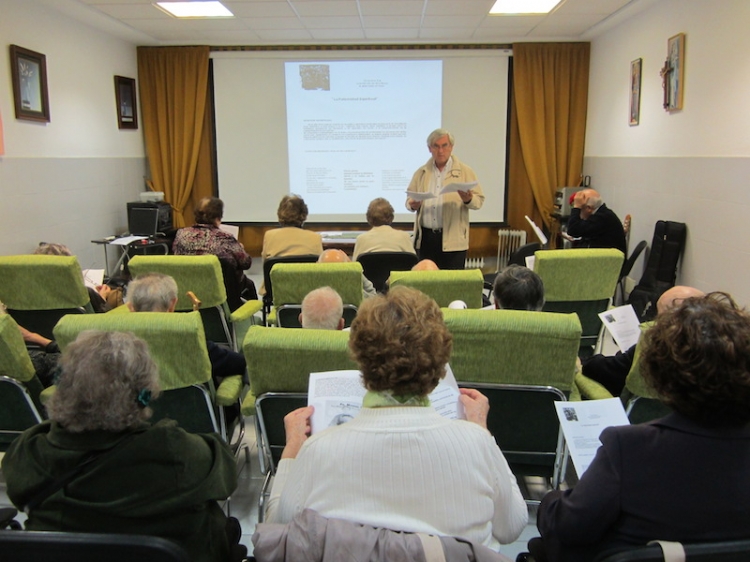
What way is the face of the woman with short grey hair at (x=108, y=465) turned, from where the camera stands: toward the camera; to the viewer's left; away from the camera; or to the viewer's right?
away from the camera

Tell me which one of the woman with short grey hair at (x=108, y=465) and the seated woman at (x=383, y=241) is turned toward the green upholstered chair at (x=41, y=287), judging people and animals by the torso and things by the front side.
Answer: the woman with short grey hair

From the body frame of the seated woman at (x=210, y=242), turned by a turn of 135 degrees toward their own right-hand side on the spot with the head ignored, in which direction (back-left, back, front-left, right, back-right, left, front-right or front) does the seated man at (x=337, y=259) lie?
front

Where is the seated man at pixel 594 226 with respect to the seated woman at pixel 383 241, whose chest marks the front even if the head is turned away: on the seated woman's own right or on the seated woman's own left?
on the seated woman's own right

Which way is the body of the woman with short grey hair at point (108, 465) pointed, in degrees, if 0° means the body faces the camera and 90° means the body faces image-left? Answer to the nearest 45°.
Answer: approximately 180°

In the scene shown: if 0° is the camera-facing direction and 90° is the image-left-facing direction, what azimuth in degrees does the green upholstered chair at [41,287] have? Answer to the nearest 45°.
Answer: approximately 180°

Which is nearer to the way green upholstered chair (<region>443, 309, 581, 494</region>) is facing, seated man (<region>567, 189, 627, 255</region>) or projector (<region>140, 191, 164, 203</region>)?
the seated man

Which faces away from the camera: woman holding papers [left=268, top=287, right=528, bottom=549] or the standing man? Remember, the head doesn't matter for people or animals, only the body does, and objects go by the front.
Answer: the woman holding papers

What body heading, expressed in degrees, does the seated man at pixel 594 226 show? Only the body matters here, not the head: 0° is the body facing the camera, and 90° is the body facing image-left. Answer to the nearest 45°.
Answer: approximately 90°

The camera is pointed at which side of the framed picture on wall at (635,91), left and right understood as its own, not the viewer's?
left

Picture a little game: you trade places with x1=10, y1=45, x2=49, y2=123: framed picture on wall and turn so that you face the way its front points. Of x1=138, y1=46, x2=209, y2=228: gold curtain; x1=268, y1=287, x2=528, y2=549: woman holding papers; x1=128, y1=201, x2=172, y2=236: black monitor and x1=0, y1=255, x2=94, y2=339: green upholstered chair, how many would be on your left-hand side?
2

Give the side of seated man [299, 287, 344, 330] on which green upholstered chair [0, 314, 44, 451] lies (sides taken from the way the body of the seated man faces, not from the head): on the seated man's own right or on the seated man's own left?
on the seated man's own left

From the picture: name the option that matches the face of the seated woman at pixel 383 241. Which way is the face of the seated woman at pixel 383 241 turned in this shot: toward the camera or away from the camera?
away from the camera

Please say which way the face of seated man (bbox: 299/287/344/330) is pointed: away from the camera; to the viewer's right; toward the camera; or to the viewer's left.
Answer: away from the camera
